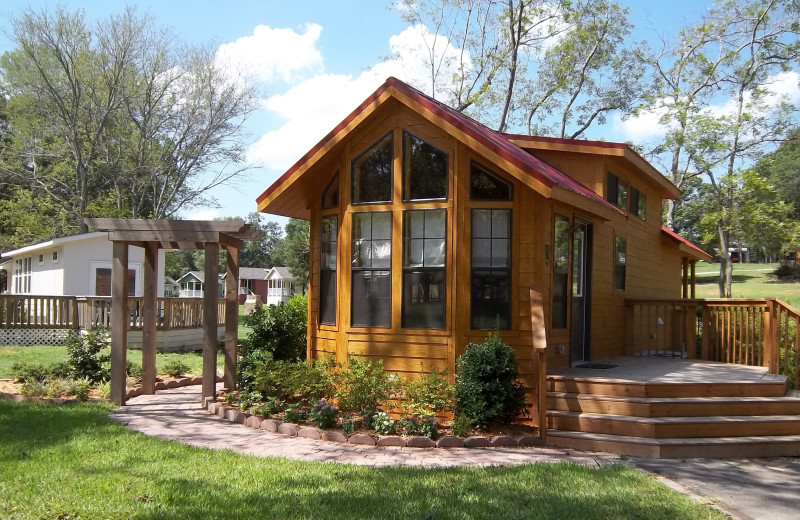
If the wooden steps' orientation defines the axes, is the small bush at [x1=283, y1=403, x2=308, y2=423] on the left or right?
on its right

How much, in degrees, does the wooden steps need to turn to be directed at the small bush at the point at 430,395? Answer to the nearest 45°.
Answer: approximately 90° to its right

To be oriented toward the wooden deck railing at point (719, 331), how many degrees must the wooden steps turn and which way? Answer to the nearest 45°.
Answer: approximately 180°

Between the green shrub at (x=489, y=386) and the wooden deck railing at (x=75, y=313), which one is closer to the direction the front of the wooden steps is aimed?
the green shrub

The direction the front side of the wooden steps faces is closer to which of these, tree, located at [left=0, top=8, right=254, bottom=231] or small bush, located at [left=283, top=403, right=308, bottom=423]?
the small bush

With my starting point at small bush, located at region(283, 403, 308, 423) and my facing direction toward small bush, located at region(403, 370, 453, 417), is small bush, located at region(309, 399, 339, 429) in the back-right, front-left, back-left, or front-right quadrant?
front-right

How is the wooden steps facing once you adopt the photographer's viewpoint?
facing the viewer

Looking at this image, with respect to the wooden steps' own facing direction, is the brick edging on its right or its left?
on its right

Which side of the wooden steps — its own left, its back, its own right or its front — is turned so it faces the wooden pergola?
right

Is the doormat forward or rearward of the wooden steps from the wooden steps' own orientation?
rearward

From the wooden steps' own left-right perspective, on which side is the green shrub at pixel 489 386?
on its right

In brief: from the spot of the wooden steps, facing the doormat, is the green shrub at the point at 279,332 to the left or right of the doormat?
left

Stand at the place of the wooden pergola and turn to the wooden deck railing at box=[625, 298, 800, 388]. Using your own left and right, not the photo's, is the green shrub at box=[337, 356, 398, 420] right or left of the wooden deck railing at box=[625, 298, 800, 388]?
right
